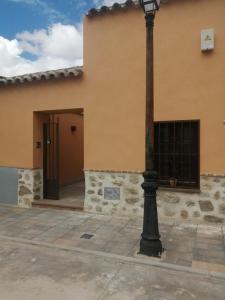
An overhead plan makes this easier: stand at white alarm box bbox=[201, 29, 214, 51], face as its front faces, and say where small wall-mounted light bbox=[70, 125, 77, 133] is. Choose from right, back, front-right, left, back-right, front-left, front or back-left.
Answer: back-right

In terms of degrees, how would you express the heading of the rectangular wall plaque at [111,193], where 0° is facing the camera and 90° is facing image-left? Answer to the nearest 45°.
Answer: approximately 0°

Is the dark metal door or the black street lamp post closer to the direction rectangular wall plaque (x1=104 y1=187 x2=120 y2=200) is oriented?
the black street lamp post

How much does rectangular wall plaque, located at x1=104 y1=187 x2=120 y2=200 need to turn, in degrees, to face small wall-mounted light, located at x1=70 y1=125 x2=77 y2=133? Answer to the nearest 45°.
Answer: approximately 180°

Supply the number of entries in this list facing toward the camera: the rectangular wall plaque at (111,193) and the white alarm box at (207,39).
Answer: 2
